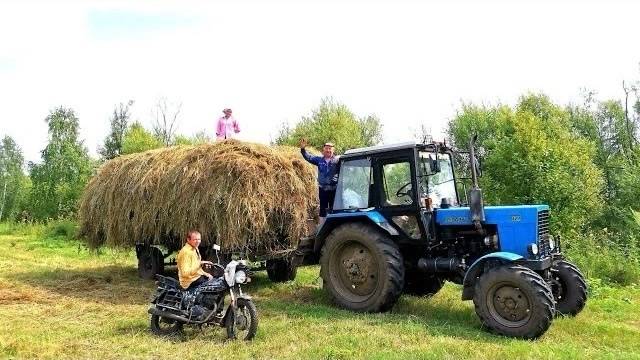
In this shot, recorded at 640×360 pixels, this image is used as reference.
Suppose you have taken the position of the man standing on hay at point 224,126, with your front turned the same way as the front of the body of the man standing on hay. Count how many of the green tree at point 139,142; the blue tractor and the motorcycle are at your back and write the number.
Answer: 1

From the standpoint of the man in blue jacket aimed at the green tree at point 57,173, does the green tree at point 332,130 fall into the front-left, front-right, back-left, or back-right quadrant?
front-right

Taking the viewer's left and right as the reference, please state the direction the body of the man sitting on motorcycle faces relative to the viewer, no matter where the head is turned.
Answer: facing the viewer and to the right of the viewer

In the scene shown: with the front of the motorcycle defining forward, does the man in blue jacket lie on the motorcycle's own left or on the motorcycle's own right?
on the motorcycle's own left

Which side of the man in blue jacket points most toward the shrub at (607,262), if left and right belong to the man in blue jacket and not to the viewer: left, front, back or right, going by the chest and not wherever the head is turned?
left

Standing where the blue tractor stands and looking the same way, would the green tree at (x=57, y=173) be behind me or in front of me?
behind

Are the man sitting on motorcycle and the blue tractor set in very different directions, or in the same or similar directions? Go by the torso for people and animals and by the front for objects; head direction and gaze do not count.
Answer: same or similar directions

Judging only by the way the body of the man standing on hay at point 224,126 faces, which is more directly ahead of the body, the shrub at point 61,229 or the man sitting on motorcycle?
the man sitting on motorcycle

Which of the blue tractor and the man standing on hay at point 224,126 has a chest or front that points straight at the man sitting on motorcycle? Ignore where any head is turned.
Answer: the man standing on hay

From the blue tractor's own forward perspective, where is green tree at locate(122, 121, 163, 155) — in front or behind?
behind

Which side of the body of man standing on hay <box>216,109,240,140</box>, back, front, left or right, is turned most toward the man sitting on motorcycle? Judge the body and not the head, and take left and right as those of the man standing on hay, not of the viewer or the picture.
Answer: front

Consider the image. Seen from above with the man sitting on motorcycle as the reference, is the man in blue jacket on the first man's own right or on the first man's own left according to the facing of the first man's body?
on the first man's own left

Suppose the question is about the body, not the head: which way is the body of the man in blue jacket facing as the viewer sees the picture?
toward the camera

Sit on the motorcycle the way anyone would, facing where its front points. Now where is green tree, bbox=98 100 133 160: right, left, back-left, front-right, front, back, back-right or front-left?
back-left

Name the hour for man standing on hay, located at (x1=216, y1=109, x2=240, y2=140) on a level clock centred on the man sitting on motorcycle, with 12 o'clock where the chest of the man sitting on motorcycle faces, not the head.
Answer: The man standing on hay is roughly at 8 o'clock from the man sitting on motorcycle.

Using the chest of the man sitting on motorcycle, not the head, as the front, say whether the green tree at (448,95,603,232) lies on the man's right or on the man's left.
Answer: on the man's left
